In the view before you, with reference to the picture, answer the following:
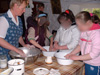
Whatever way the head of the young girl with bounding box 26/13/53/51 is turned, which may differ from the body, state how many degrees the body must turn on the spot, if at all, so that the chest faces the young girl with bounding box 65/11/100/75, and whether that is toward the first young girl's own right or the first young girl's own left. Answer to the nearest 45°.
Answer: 0° — they already face them

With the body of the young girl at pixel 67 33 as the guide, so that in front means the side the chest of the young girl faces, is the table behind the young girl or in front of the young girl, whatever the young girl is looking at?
in front

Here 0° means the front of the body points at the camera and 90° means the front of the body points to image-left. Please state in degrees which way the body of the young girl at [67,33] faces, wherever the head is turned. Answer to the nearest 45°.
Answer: approximately 45°

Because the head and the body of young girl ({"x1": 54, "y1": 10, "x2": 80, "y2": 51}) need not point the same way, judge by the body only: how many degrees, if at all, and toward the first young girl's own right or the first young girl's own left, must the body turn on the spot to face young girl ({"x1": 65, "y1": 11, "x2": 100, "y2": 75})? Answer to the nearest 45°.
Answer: approximately 45° to the first young girl's own left

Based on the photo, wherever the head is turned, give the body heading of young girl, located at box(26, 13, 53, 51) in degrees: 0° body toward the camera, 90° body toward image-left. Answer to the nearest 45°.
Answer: approximately 315°

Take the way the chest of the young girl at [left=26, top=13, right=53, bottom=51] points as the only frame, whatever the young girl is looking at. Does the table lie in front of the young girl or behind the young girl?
in front
